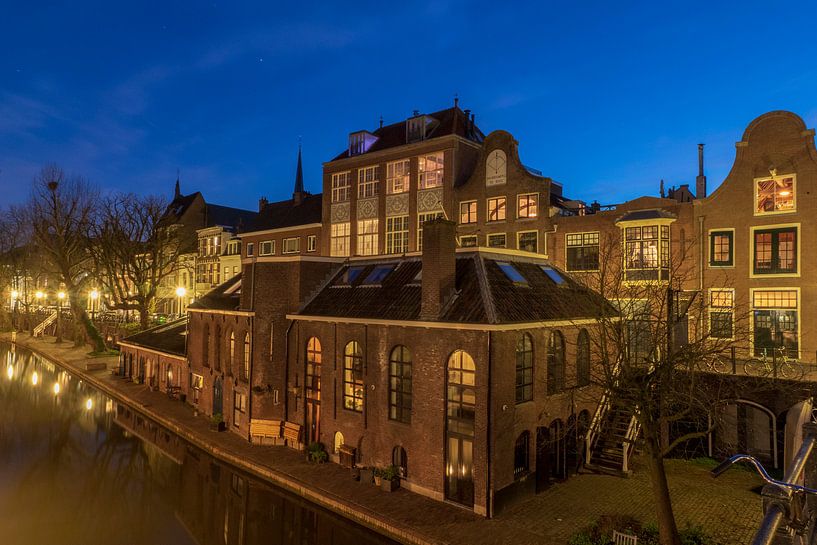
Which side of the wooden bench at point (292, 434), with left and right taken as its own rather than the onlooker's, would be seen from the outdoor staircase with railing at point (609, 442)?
left

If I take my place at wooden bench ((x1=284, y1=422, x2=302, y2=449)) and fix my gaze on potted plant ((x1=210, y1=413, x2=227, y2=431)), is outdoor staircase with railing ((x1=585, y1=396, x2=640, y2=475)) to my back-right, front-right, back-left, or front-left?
back-right

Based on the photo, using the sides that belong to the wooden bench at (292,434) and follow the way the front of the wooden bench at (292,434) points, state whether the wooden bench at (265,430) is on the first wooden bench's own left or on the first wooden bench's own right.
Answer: on the first wooden bench's own right

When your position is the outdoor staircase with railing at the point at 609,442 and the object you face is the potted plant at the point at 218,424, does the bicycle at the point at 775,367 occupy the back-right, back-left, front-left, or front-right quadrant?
back-right

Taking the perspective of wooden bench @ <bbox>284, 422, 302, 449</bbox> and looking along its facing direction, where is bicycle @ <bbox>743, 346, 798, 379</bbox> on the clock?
The bicycle is roughly at 8 o'clock from the wooden bench.

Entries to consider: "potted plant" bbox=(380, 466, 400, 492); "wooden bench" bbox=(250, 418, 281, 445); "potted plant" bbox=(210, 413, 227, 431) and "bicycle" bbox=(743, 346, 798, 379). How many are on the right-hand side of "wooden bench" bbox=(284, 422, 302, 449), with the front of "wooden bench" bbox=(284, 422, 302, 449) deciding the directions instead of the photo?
2

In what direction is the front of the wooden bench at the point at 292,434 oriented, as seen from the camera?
facing the viewer and to the left of the viewer

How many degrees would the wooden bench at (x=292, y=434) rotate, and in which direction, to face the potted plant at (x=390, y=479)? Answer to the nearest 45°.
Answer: approximately 90° to its left

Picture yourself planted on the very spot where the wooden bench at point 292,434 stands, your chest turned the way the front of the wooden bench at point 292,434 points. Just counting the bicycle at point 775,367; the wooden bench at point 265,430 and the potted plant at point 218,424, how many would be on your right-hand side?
2

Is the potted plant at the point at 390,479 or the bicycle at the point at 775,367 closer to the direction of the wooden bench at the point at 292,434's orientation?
the potted plant

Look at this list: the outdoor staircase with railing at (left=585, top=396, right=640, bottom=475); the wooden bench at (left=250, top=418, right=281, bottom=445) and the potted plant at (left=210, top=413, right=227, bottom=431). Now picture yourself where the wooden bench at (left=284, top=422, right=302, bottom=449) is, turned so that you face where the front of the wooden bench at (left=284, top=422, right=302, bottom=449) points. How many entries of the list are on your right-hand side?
2

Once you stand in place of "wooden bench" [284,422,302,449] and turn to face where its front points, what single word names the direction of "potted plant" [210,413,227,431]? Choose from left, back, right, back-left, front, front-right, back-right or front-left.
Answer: right

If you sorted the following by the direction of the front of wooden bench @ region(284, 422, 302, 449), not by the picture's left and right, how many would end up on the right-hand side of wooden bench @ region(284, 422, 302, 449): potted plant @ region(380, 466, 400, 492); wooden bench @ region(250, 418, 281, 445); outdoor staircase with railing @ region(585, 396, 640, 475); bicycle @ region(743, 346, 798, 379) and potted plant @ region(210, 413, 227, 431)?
2
